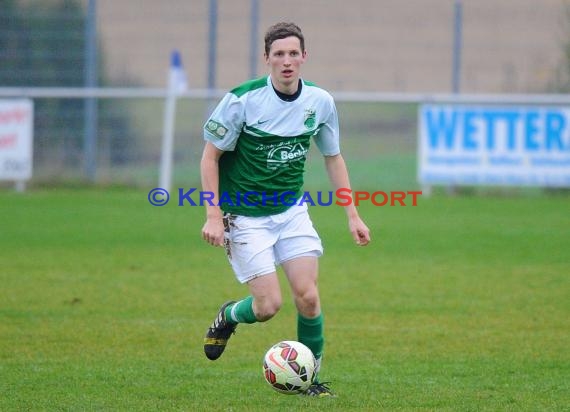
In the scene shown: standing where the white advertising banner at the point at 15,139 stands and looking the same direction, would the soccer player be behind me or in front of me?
in front

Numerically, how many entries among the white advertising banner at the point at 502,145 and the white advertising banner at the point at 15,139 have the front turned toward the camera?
2

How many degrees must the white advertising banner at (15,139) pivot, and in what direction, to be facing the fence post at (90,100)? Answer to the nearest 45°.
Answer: approximately 135° to its left

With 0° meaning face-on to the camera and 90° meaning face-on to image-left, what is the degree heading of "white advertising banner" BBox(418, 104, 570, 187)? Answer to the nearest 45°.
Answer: approximately 0°

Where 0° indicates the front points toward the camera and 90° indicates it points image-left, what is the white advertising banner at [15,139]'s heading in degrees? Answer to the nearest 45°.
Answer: approximately 0°

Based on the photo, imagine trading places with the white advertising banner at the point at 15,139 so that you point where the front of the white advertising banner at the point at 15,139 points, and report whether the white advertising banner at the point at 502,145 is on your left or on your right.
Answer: on your left

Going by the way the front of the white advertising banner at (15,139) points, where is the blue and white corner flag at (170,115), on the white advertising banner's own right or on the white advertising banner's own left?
on the white advertising banner's own left
